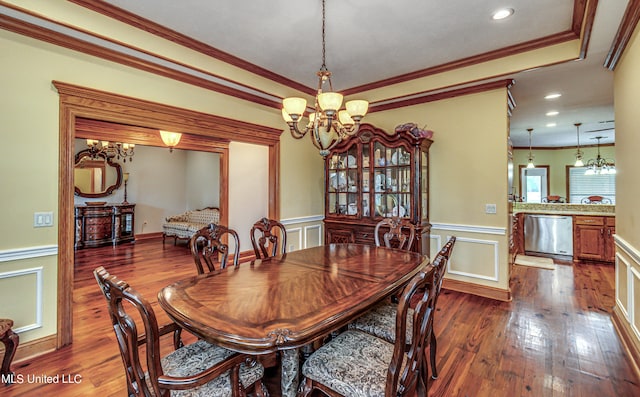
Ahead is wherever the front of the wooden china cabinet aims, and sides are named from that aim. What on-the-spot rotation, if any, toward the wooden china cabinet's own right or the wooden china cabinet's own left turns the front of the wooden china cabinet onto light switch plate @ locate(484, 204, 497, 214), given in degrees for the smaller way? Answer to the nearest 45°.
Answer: approximately 135° to the wooden china cabinet's own left

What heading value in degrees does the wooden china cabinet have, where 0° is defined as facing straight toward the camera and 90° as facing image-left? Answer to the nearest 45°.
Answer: approximately 45°

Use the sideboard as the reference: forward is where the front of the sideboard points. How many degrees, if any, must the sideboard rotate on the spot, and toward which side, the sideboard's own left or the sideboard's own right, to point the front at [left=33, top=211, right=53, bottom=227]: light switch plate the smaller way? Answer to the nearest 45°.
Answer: approximately 45° to the sideboard's own right

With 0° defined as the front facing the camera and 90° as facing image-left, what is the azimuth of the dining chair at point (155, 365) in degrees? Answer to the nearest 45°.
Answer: approximately 225°

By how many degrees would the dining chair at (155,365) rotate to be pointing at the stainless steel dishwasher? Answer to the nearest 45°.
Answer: approximately 45° to its right

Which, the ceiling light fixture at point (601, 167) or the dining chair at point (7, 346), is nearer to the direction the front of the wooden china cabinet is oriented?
the dining chair

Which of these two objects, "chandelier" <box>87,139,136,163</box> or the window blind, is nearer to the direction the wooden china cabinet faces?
the chandelier
